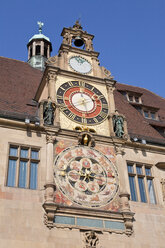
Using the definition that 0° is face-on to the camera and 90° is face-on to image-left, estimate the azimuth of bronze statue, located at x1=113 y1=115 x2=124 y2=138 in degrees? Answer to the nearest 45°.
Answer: approximately 0°

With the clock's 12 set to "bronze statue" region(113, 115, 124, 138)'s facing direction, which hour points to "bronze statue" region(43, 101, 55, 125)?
"bronze statue" region(43, 101, 55, 125) is roughly at 2 o'clock from "bronze statue" region(113, 115, 124, 138).

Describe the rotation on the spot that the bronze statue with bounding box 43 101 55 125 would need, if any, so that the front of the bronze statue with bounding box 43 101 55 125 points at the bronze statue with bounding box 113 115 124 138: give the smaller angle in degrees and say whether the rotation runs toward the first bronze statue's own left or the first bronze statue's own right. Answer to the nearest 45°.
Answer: approximately 90° to the first bronze statue's own left

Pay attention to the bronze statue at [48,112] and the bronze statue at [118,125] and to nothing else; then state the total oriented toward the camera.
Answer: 2

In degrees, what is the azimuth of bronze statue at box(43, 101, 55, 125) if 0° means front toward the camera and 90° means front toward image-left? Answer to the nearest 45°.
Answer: approximately 0°
